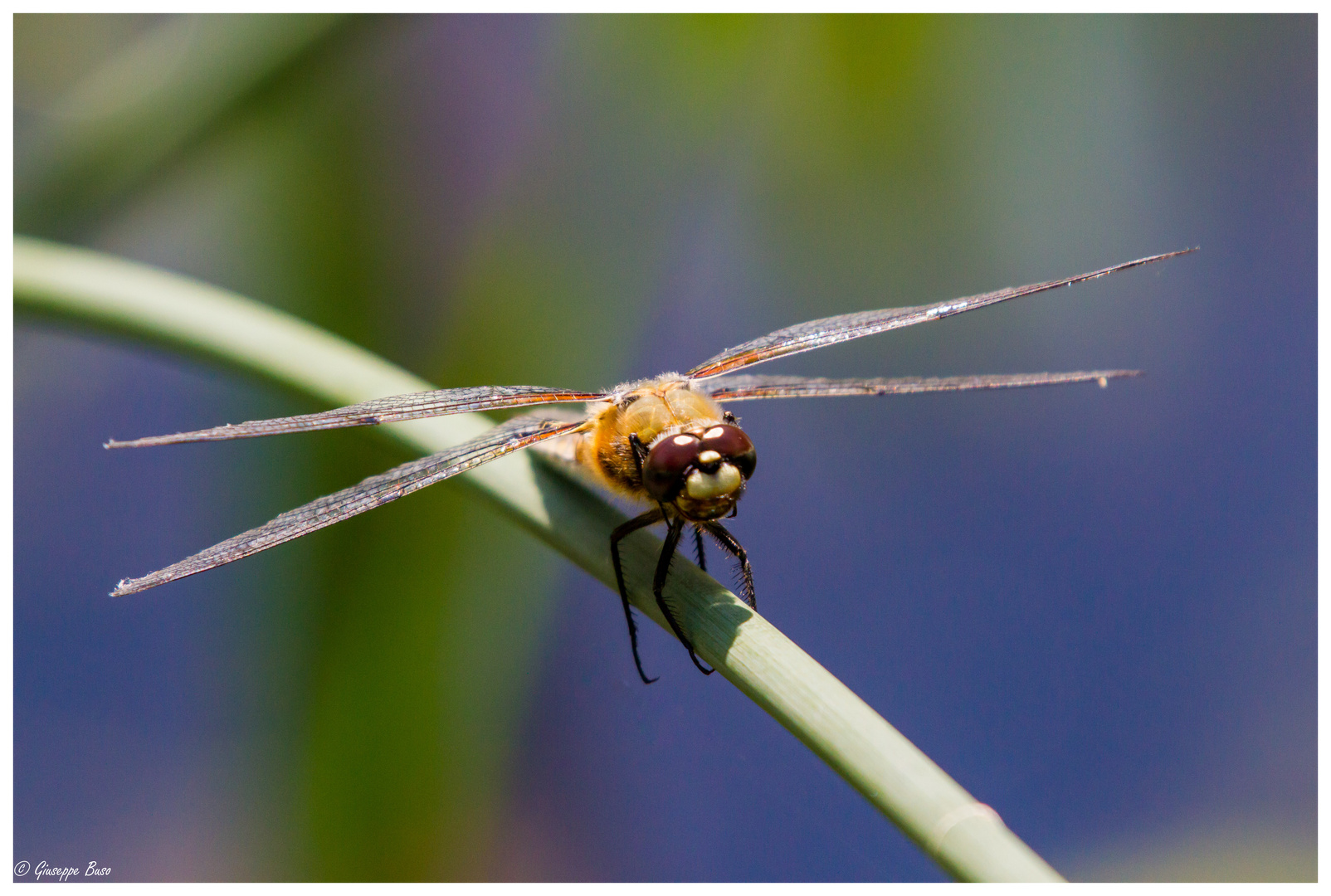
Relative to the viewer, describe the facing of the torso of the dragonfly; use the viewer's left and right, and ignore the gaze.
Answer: facing the viewer and to the right of the viewer
